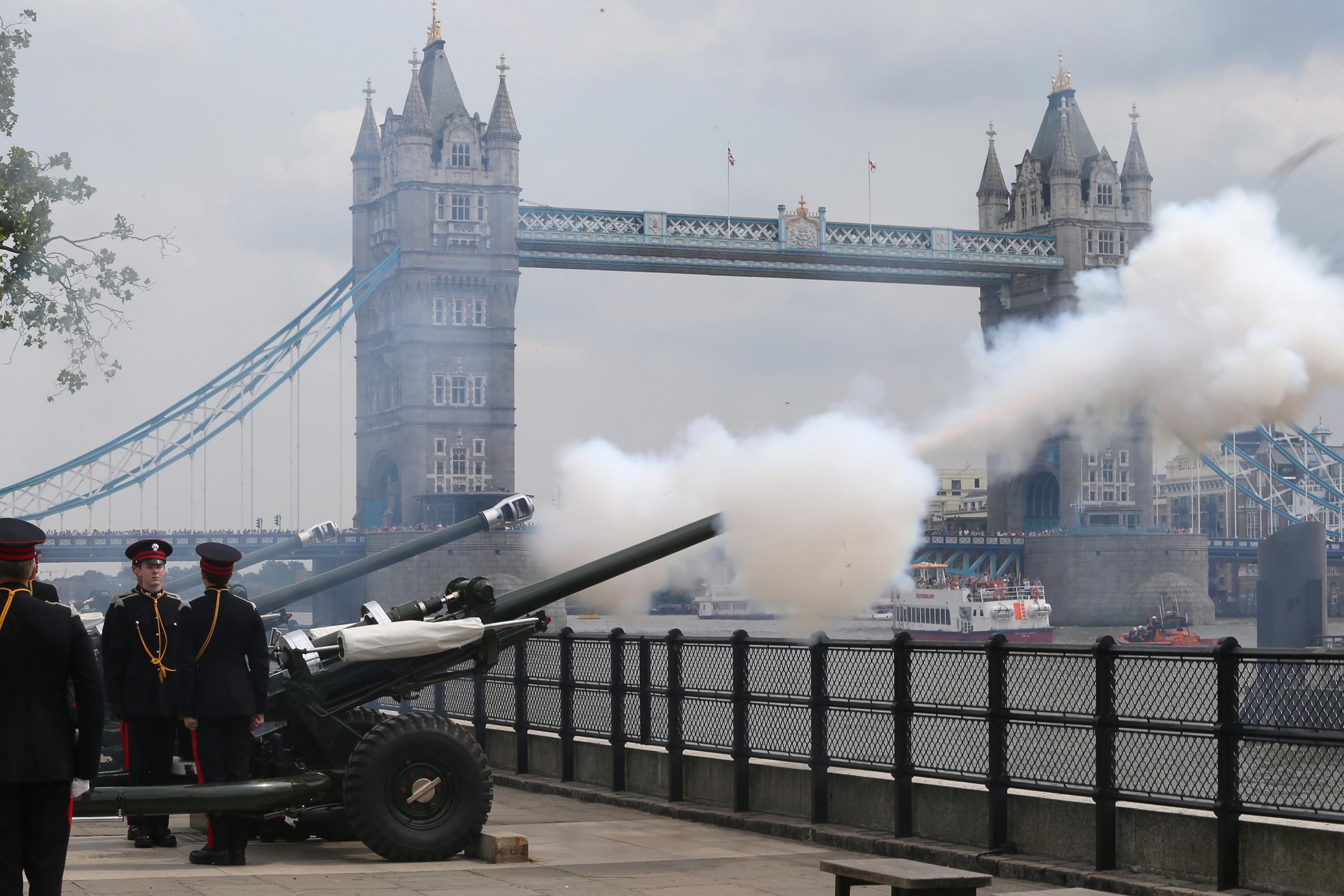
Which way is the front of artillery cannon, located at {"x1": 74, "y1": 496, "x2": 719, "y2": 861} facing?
to the viewer's right

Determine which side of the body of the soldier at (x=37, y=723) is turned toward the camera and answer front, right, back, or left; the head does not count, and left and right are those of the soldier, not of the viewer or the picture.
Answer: back

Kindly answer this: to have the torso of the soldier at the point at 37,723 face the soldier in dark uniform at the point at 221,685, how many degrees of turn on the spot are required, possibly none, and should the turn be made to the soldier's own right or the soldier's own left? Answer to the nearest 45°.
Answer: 0° — they already face them

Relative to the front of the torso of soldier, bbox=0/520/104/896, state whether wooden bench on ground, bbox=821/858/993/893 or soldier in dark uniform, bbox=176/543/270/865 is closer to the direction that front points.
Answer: the soldier in dark uniform

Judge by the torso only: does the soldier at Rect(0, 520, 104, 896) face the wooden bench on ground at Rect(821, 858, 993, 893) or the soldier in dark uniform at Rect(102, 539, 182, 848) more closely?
the soldier in dark uniform

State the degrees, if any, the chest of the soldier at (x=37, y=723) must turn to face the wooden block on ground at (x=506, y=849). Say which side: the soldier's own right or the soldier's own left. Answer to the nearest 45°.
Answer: approximately 45° to the soldier's own right

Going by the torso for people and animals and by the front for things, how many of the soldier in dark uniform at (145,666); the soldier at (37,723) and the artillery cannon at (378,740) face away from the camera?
1

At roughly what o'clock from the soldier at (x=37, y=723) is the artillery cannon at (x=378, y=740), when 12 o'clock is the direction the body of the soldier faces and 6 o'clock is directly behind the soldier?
The artillery cannon is roughly at 1 o'clock from the soldier.

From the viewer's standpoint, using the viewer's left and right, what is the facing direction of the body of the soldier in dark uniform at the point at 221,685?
facing away from the viewer and to the left of the viewer

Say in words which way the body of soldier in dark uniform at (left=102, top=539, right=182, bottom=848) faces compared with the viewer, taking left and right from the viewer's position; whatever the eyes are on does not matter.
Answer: facing the viewer and to the right of the viewer

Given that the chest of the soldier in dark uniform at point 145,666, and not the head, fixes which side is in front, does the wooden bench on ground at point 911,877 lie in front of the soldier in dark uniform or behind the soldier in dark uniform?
in front

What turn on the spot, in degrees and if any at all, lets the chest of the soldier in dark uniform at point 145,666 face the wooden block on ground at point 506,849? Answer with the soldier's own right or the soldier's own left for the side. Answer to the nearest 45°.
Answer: approximately 45° to the soldier's own left

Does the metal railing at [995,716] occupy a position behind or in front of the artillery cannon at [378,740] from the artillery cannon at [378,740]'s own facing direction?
in front

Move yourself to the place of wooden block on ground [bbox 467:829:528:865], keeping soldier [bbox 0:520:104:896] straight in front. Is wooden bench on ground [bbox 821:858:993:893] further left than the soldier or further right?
left
